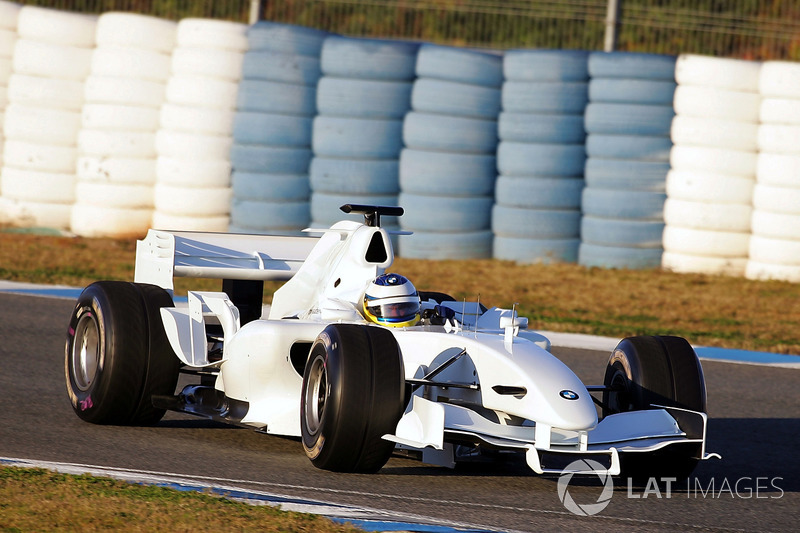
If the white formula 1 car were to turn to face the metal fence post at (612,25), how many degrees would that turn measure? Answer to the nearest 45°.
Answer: approximately 135° to its left

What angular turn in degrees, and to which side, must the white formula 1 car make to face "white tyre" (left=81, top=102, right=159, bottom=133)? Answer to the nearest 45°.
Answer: approximately 135° to its left

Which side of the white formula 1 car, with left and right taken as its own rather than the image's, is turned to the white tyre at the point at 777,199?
left

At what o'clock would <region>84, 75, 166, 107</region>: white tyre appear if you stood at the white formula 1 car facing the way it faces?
The white tyre is roughly at 7 o'clock from the white formula 1 car.

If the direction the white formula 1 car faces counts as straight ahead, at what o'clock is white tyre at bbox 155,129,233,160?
The white tyre is roughly at 7 o'clock from the white formula 1 car.

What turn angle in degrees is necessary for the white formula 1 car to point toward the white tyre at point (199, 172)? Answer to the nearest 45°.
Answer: approximately 135° to its left

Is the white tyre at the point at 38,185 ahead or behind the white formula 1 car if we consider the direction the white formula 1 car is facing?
behind

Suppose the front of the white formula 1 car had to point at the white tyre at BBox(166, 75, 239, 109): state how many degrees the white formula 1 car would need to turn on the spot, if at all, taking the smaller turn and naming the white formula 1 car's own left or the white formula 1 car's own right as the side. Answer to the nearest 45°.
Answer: approximately 135° to the white formula 1 car's own left

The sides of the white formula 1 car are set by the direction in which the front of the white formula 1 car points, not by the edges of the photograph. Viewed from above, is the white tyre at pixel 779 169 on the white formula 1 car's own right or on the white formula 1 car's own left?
on the white formula 1 car's own left

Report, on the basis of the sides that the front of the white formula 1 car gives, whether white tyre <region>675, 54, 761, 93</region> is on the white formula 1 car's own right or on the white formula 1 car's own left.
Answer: on the white formula 1 car's own left

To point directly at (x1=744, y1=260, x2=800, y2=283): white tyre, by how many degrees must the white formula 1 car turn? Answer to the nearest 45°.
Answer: approximately 90° to its left

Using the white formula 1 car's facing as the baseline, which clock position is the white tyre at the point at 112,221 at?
The white tyre is roughly at 7 o'clock from the white formula 1 car.
